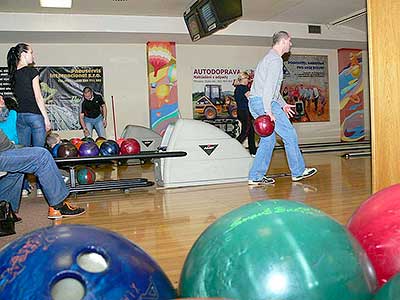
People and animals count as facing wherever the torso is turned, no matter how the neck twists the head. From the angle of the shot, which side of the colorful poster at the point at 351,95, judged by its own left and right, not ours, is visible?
front

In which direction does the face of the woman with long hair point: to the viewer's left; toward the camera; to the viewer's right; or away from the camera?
to the viewer's right

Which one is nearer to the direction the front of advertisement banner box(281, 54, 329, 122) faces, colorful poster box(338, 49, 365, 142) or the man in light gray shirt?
the man in light gray shirt

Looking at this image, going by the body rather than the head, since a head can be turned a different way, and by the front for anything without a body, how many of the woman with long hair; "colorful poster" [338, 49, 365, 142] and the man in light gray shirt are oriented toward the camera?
1

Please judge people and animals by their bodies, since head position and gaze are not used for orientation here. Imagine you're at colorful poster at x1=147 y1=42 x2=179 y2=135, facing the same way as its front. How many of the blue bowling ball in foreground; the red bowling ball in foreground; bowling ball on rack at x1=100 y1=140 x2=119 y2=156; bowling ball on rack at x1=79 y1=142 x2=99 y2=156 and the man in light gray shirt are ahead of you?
5

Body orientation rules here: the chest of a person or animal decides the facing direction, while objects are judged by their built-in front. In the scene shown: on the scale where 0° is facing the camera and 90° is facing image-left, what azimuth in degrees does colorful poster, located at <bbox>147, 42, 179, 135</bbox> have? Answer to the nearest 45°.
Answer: approximately 0°

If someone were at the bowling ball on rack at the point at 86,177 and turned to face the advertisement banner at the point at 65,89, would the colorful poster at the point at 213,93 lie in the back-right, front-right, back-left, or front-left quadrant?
front-right

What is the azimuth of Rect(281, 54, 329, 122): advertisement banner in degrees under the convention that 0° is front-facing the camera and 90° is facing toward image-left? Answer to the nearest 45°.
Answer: approximately 0°

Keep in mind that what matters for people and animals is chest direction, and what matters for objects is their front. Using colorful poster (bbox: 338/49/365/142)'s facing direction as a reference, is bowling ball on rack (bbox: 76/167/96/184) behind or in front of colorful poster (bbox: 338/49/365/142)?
in front

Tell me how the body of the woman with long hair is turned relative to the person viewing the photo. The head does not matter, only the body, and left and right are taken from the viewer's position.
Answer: facing away from the viewer and to the right of the viewer

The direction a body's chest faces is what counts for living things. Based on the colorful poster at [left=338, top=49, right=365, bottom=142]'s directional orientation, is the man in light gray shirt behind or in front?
in front

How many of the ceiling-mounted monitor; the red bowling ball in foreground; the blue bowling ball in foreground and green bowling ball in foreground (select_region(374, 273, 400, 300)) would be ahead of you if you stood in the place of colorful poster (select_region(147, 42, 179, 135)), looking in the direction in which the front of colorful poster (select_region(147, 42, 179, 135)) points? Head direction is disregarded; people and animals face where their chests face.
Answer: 4

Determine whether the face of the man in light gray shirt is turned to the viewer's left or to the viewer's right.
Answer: to the viewer's right

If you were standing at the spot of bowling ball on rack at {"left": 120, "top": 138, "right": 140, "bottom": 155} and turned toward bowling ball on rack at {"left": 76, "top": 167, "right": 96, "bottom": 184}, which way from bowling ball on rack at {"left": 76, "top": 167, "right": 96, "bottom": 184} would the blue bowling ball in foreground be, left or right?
left

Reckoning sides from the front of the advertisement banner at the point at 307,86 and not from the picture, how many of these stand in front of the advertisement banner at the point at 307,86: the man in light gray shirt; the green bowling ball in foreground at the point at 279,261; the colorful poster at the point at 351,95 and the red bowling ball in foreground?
3

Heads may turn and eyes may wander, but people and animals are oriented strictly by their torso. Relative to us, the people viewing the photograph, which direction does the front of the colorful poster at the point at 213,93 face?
facing the viewer
